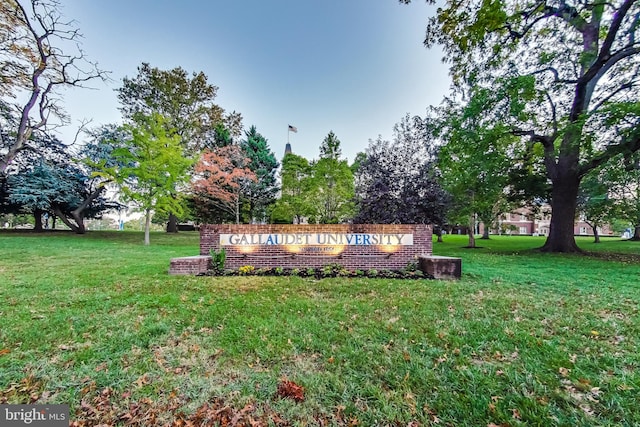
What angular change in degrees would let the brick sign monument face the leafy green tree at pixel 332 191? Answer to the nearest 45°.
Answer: approximately 180°

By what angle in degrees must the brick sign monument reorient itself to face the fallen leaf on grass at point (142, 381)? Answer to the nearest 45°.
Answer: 0° — it already faces it

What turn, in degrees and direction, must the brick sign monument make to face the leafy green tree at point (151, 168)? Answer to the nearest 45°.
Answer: approximately 135° to its right

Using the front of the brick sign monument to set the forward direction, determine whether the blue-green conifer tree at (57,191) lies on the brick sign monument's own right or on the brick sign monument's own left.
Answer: on the brick sign monument's own right

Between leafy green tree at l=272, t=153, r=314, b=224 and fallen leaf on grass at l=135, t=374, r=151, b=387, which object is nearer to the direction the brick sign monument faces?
the fallen leaf on grass

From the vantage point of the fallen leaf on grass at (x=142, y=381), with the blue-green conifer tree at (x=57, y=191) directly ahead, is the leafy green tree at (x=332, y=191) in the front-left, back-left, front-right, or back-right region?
front-right

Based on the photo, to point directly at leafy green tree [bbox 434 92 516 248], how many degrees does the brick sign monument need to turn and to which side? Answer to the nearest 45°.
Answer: approximately 135° to its left

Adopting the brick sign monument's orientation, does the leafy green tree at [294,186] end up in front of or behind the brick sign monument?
behind

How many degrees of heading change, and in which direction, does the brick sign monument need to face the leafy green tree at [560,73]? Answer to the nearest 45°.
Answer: approximately 90° to its left

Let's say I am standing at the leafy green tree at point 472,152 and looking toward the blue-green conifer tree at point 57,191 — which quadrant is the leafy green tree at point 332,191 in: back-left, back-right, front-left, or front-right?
front-right

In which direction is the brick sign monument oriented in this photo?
toward the camera

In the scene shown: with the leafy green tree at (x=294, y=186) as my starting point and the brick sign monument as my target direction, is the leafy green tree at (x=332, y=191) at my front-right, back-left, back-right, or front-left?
front-left

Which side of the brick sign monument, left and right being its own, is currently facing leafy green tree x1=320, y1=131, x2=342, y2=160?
back

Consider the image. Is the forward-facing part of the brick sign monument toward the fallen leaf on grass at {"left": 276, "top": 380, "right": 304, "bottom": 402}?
yes
